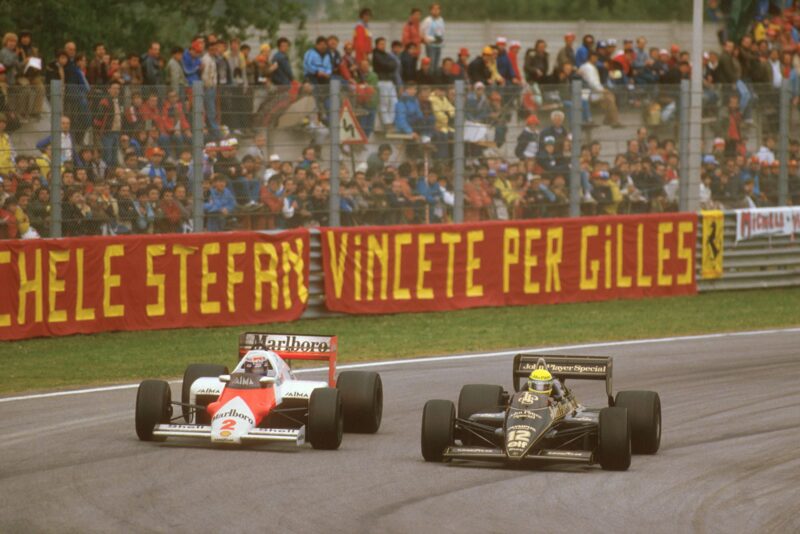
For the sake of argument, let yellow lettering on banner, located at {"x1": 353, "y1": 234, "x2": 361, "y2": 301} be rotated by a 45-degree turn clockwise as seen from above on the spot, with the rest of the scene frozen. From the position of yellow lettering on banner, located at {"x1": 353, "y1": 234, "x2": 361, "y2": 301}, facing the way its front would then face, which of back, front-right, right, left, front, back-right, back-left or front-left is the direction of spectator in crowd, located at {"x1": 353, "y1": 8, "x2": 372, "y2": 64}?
back-right

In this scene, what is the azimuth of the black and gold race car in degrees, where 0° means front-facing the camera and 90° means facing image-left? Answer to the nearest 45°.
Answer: approximately 0°

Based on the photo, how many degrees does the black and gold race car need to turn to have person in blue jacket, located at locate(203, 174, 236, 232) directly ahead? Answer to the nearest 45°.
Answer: approximately 135° to its right

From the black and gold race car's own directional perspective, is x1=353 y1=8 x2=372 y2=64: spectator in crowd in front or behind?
behind

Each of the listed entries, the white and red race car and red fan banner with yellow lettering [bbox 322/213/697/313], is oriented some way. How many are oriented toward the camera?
2

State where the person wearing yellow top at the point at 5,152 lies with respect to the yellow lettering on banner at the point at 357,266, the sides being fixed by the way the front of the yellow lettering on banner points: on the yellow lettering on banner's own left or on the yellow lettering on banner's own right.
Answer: on the yellow lettering on banner's own right

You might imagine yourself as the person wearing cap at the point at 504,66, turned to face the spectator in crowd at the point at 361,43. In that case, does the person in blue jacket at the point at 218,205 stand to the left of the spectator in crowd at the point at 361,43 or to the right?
left

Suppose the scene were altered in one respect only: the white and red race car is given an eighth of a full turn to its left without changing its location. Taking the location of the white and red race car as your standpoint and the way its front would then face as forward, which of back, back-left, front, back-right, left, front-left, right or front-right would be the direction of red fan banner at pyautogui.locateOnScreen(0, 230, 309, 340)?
back-left

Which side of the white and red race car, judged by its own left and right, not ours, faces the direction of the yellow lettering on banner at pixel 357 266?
back

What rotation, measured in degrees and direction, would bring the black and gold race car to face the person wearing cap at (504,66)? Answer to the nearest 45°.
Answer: approximately 180°
